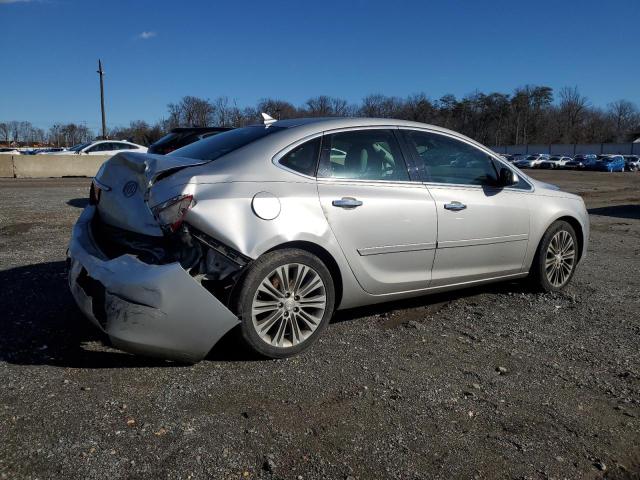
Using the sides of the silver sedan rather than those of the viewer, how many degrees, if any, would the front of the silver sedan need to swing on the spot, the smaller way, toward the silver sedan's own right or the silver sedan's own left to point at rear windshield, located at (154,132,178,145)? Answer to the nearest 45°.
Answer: approximately 45° to the silver sedan's own left

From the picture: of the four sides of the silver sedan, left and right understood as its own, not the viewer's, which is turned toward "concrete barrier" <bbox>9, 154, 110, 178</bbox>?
left

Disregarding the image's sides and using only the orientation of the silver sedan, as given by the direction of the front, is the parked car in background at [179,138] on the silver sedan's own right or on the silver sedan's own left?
on the silver sedan's own left

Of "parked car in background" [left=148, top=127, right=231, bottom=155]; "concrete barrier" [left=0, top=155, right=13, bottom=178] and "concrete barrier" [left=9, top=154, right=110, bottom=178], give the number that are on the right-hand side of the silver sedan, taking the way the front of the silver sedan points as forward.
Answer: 0

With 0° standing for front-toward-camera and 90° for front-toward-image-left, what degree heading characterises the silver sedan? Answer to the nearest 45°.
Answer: approximately 225°

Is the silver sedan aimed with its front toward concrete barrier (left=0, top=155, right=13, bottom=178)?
no
